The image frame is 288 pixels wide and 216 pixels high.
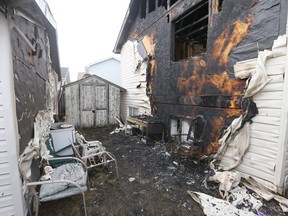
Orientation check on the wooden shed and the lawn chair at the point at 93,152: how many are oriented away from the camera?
0

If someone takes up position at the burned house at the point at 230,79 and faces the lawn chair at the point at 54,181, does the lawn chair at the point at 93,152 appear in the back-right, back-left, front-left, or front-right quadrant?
front-right

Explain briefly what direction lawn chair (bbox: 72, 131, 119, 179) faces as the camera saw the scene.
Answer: facing the viewer and to the right of the viewer

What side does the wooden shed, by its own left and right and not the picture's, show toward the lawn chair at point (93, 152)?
front

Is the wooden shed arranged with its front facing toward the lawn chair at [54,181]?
yes

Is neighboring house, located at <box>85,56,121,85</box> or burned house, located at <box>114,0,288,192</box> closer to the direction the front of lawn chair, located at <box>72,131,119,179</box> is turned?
the burned house

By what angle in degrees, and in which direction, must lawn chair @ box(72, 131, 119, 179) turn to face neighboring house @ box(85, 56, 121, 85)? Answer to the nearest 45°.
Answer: approximately 135° to its left

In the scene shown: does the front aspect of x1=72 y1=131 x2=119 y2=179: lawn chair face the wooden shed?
no

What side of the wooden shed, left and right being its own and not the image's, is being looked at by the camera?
front

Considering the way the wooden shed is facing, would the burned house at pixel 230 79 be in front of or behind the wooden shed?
in front

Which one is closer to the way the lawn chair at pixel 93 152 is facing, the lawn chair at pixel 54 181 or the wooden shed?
the lawn chair
